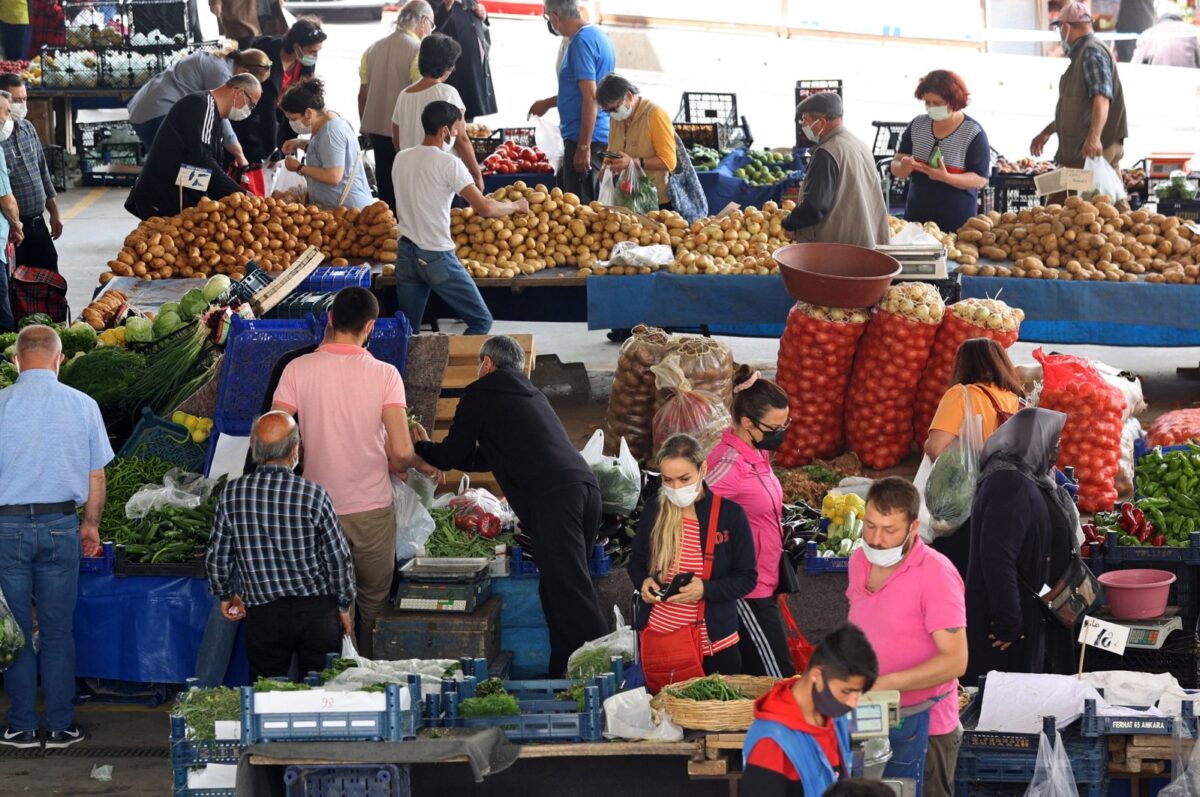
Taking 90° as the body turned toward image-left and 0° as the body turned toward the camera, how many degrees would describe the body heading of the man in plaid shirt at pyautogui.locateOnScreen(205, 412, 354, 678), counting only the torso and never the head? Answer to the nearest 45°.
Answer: approximately 180°

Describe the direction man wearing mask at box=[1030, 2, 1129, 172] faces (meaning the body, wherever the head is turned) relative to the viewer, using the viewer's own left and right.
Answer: facing to the left of the viewer

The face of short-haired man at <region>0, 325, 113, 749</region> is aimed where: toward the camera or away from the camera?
away from the camera

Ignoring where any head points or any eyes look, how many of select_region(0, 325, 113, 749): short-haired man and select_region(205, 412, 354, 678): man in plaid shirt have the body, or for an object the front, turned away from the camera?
2

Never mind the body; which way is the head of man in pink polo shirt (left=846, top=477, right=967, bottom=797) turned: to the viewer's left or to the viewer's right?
to the viewer's left

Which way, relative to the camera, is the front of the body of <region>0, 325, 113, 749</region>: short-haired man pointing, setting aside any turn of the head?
away from the camera

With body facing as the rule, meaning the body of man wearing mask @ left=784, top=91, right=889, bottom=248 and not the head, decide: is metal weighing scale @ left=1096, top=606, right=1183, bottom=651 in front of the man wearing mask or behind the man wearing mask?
behind

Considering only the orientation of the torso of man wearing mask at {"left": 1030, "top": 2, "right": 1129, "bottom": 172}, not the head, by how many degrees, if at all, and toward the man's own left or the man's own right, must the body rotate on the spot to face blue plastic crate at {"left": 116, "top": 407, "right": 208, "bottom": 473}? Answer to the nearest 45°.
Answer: approximately 45° to the man's own left

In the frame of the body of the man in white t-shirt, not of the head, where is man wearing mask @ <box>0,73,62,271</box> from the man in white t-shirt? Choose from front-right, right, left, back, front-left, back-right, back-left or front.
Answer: left
